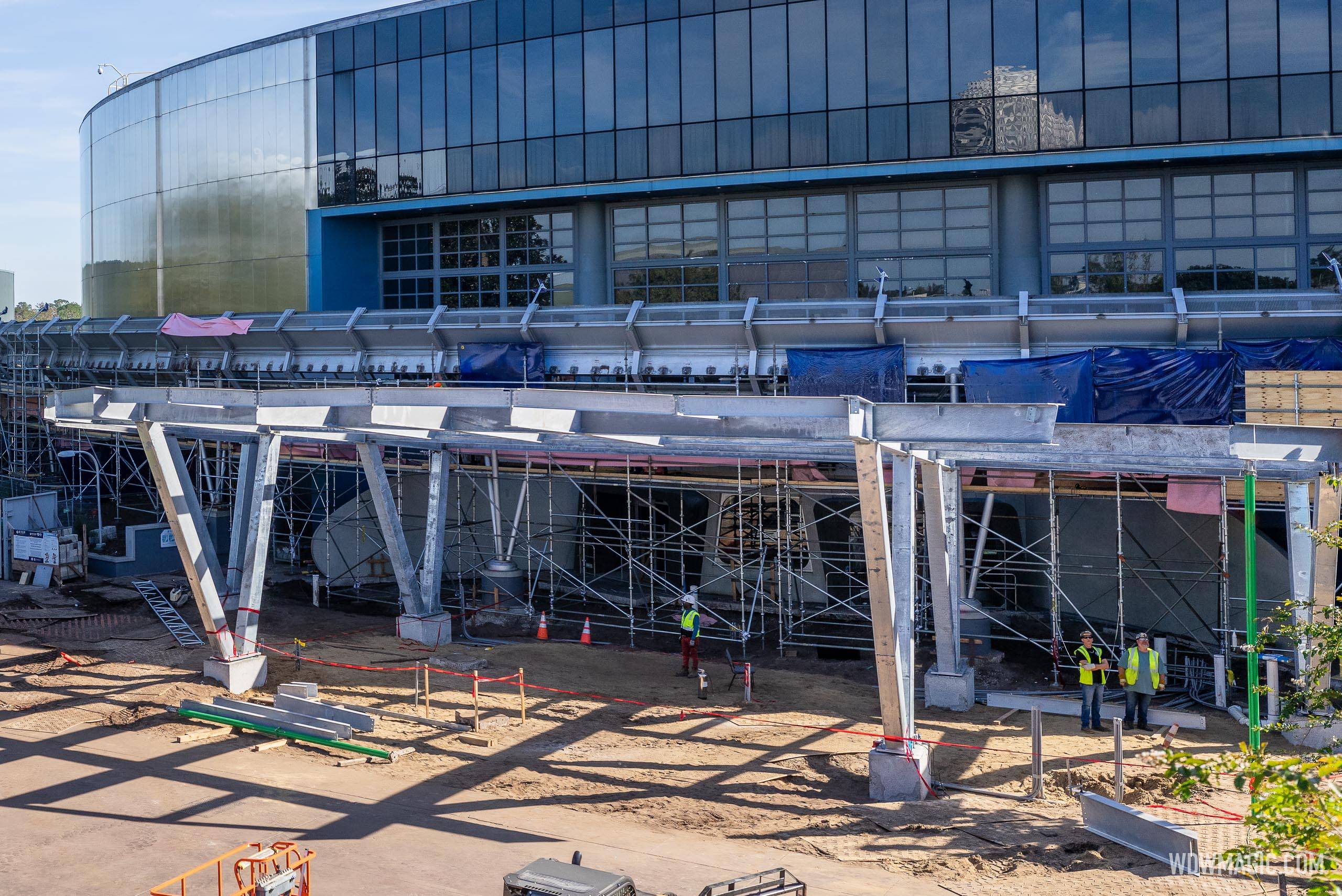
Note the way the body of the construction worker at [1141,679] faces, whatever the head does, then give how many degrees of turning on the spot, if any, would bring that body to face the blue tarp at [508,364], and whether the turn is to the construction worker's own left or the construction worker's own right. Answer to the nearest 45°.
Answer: approximately 135° to the construction worker's own right

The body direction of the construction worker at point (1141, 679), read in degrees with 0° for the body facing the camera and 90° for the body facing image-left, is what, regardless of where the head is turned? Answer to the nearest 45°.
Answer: approximately 0°

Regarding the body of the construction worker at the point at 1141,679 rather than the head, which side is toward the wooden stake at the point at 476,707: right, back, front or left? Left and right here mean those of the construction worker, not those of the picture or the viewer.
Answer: right

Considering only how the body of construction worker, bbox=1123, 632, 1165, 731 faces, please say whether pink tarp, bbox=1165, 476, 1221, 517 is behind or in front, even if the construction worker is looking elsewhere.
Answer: behind

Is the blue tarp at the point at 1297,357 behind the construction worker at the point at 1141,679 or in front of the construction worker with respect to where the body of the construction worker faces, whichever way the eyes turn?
behind

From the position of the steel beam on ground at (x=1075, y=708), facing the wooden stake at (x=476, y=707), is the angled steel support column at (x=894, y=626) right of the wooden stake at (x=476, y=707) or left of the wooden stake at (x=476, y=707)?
left

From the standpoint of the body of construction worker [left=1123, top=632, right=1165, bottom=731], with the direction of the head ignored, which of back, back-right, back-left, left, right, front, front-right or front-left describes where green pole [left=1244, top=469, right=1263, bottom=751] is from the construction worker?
front-left

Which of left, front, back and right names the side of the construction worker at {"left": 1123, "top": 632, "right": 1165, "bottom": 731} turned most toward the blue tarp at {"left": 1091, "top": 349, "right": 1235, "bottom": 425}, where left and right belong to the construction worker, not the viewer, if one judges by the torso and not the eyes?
back

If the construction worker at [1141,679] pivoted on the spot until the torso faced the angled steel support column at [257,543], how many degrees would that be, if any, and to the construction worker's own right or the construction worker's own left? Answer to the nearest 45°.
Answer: approximately 90° to the construction worker's own right

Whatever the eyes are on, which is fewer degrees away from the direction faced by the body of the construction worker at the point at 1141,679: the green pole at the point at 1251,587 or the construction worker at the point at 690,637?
the green pole

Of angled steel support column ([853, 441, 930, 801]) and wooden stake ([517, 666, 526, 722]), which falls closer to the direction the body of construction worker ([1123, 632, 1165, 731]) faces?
the angled steel support column

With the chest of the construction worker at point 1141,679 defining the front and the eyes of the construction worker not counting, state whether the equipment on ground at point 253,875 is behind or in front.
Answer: in front
